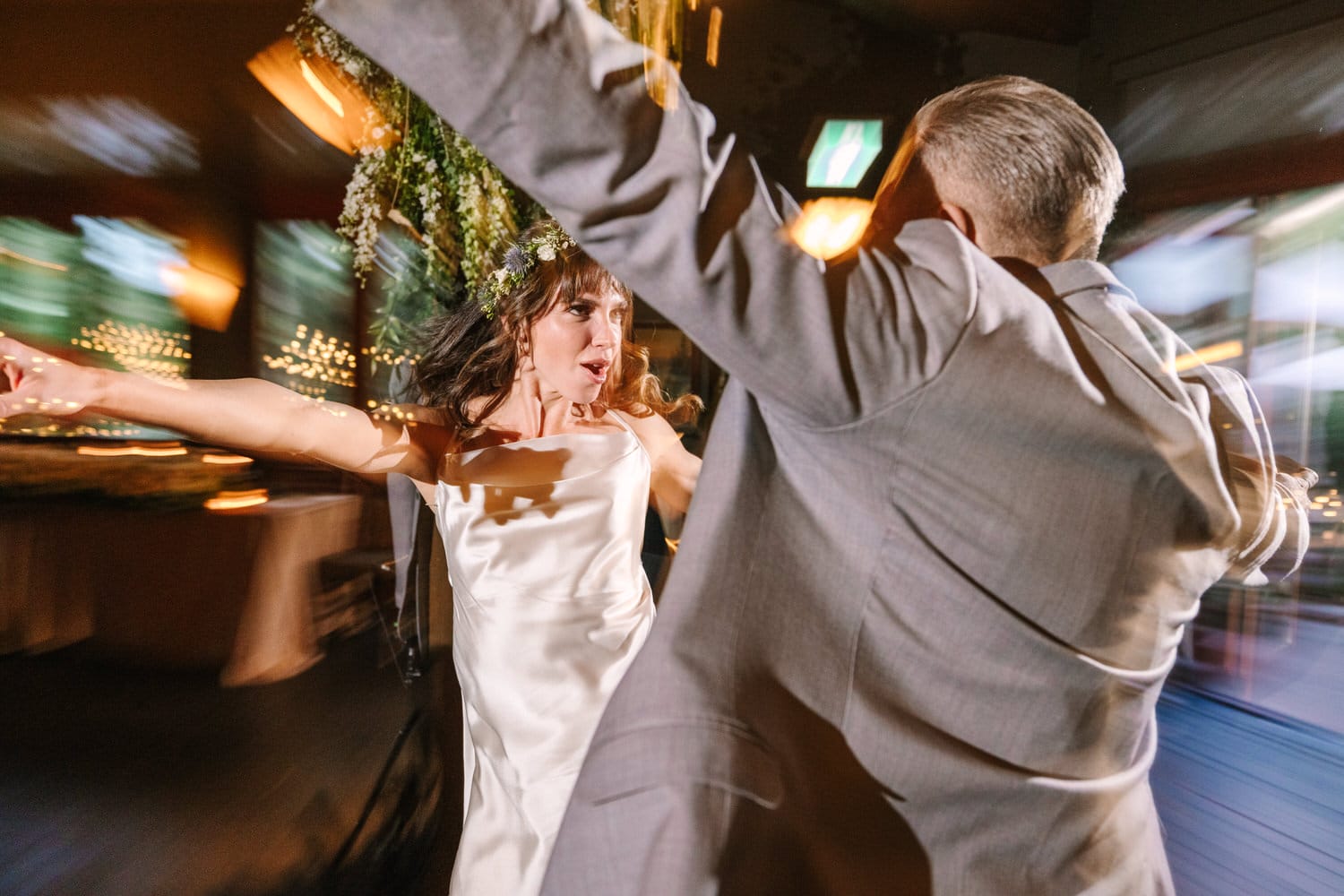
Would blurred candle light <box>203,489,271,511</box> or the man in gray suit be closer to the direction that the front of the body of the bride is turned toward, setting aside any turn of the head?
the man in gray suit

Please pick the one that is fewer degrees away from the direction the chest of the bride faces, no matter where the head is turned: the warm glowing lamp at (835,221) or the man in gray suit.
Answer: the man in gray suit

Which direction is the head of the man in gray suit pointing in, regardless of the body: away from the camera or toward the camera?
away from the camera

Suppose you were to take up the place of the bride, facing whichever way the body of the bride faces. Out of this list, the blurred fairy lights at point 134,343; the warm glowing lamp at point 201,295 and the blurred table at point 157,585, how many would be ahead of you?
0

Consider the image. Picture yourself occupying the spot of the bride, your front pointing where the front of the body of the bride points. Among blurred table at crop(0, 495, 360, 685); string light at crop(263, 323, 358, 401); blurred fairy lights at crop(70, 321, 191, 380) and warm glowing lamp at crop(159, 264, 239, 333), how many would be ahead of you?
0

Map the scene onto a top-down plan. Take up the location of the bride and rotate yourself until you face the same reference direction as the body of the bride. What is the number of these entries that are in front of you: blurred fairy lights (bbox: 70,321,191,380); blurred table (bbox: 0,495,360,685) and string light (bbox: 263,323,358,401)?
0

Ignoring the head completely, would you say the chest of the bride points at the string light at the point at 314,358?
no

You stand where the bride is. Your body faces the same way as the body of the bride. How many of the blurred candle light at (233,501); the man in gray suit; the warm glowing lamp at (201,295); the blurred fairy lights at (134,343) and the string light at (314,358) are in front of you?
1

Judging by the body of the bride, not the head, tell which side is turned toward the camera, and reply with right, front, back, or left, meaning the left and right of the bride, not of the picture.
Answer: front

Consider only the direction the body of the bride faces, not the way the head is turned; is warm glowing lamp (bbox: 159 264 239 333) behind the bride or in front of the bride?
behind

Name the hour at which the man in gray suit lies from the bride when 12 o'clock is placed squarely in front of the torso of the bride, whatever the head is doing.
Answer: The man in gray suit is roughly at 12 o'clock from the bride.

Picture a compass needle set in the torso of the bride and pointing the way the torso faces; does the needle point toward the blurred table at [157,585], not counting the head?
no
